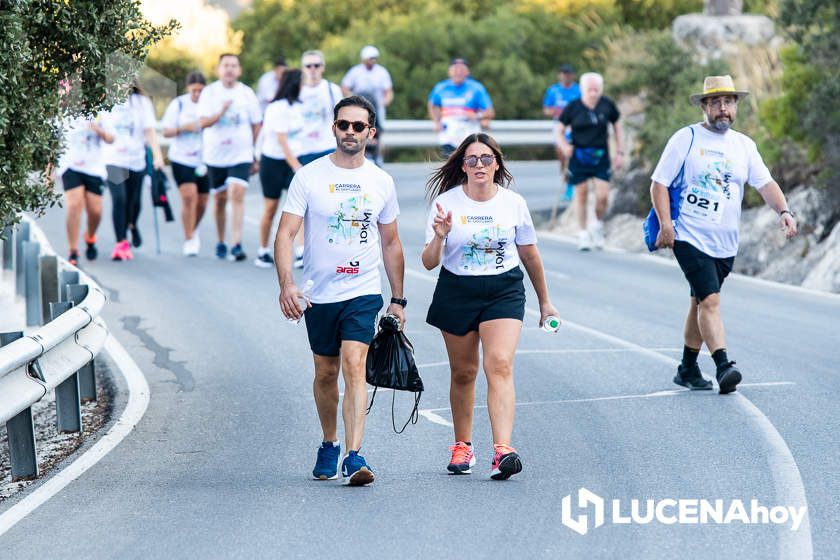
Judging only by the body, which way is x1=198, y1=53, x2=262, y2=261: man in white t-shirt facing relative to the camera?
toward the camera

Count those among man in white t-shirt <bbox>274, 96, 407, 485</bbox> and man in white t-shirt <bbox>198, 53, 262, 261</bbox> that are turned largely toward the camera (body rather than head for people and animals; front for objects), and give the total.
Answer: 2

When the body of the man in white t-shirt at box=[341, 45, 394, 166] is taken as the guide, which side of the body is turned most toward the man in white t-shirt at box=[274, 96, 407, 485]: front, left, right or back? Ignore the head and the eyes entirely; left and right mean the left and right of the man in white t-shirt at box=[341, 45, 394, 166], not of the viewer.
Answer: front

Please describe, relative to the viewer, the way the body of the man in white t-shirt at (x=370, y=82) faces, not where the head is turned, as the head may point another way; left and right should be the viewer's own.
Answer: facing the viewer

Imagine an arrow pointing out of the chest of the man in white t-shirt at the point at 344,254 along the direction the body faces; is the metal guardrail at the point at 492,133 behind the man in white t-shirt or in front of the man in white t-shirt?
behind

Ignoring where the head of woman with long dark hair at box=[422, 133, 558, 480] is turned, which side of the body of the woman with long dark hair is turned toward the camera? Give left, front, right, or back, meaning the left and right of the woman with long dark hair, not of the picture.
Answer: front

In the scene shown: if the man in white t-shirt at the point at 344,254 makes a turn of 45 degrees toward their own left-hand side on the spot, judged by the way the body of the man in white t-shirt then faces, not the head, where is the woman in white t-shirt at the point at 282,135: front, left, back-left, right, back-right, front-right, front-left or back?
back-left
